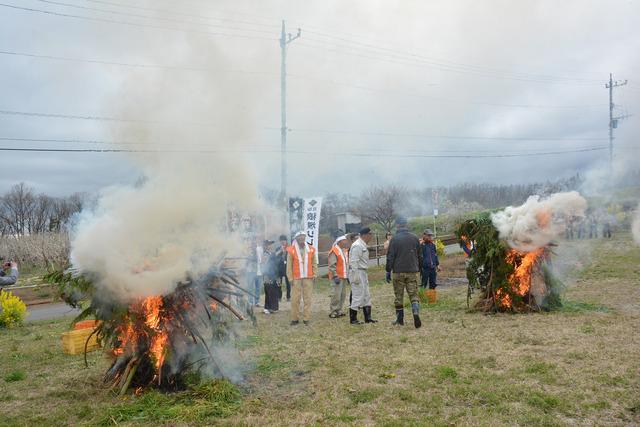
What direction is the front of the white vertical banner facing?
toward the camera

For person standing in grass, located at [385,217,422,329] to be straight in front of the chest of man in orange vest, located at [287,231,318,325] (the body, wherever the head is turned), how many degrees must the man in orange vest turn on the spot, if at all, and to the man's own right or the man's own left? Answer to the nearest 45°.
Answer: approximately 45° to the man's own left

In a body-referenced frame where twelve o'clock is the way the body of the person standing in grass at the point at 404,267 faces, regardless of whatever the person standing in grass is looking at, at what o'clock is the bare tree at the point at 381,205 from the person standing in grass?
The bare tree is roughly at 12 o'clock from the person standing in grass.

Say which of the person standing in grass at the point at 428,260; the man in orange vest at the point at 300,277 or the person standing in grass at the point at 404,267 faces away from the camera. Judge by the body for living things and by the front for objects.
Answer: the person standing in grass at the point at 404,267

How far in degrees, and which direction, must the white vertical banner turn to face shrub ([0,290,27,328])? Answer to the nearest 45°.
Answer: approximately 45° to its right

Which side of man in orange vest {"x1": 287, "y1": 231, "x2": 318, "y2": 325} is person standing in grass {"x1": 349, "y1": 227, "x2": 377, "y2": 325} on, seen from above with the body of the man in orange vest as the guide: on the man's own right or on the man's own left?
on the man's own left

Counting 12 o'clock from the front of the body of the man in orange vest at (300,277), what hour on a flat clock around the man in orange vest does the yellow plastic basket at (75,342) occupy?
The yellow plastic basket is roughly at 2 o'clock from the man in orange vest.

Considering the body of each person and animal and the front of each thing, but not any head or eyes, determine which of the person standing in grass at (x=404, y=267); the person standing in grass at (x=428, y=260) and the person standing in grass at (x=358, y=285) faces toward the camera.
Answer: the person standing in grass at (x=428, y=260)

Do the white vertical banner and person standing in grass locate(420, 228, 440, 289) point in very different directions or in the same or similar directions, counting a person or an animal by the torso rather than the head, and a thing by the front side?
same or similar directions

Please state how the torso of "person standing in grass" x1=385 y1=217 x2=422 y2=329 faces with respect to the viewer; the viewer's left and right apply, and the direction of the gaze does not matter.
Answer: facing away from the viewer

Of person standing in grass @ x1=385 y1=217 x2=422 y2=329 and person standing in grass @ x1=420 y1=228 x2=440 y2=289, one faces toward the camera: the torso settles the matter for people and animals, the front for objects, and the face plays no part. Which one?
person standing in grass @ x1=420 y1=228 x2=440 y2=289

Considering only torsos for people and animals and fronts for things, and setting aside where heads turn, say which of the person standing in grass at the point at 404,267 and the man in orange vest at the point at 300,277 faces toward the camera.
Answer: the man in orange vest

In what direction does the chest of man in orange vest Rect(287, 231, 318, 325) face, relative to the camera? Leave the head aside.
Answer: toward the camera

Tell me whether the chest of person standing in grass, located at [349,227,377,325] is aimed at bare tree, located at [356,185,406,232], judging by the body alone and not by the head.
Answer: no

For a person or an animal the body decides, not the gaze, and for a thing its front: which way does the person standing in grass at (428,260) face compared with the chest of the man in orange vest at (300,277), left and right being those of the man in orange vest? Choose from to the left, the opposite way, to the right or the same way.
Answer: the same way
